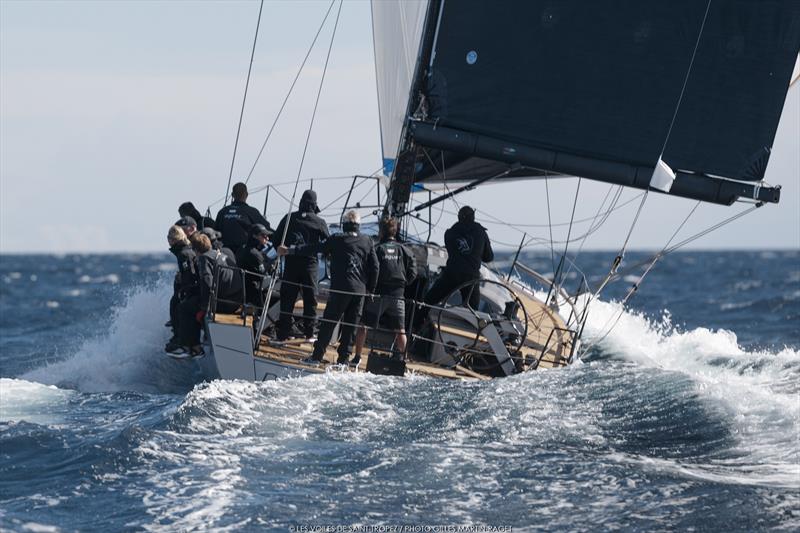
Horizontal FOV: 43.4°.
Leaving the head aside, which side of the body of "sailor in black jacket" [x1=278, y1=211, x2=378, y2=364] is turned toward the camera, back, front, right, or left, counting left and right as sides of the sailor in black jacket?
back

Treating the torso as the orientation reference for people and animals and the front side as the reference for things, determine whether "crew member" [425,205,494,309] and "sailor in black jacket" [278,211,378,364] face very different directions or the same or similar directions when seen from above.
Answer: same or similar directions

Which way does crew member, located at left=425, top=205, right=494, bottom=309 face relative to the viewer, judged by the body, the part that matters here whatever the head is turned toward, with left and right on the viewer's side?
facing away from the viewer

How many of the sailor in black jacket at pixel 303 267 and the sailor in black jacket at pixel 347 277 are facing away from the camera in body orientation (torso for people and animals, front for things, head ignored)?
2

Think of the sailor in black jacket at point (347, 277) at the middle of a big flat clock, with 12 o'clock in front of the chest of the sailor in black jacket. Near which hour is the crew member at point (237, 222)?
The crew member is roughly at 11 o'clock from the sailor in black jacket.

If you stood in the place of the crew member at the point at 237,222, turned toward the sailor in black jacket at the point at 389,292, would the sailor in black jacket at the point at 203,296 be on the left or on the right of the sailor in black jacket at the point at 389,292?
right

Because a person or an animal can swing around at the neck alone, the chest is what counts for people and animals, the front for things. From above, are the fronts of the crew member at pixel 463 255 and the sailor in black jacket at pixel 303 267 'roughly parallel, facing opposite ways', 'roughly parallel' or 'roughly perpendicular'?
roughly parallel

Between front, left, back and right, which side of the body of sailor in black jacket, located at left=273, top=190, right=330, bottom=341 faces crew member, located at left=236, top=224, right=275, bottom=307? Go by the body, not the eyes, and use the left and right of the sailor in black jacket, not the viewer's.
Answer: left

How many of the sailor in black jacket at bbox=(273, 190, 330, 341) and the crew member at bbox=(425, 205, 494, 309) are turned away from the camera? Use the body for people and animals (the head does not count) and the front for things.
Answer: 2

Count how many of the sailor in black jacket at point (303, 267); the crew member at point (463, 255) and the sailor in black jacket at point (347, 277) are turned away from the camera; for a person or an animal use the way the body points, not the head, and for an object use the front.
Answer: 3

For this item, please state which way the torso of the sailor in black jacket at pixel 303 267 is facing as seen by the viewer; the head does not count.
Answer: away from the camera

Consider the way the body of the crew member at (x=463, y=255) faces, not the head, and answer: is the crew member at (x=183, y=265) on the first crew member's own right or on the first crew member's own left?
on the first crew member's own left

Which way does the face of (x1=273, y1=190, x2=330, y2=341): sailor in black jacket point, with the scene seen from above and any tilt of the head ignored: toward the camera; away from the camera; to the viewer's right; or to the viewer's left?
away from the camera
